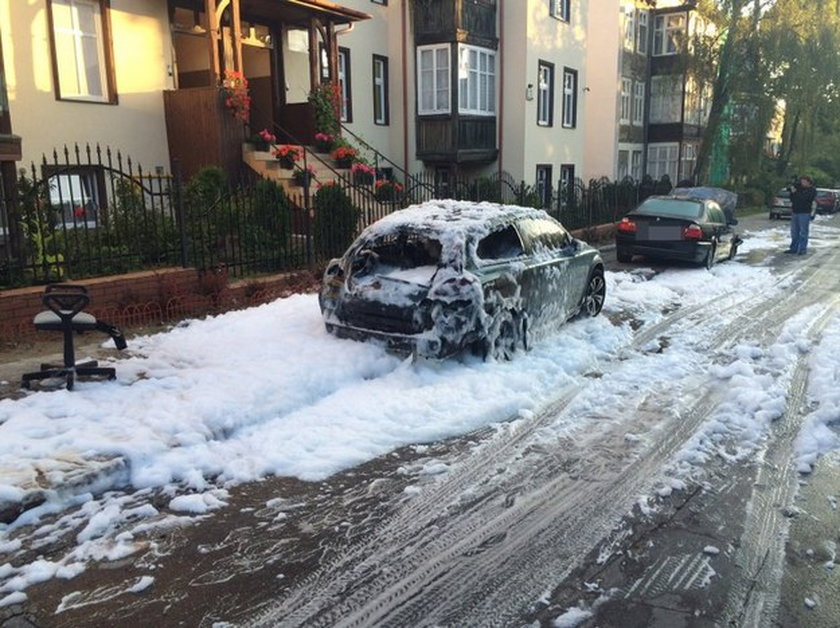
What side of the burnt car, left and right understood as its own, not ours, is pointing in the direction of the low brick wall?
left

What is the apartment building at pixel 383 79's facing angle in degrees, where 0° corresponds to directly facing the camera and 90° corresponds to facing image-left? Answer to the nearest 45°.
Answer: approximately 315°

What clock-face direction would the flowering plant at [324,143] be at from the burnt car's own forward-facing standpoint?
The flowering plant is roughly at 10 o'clock from the burnt car.

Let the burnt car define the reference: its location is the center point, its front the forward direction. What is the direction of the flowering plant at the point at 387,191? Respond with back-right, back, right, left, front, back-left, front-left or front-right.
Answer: front-left

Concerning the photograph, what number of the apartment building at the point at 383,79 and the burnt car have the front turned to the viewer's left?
0

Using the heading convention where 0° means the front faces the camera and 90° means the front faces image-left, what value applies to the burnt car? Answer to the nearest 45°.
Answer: approximately 225°

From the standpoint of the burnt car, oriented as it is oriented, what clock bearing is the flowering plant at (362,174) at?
The flowering plant is roughly at 10 o'clock from the burnt car.

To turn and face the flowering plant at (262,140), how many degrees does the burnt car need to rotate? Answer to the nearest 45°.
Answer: approximately 90° to its left

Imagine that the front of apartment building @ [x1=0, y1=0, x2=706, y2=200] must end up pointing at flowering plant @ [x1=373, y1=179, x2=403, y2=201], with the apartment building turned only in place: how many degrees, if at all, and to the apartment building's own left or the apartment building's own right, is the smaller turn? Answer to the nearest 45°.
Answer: approximately 45° to the apartment building's own right

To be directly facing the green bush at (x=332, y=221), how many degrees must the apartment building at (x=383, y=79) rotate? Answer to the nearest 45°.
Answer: approximately 45° to its right

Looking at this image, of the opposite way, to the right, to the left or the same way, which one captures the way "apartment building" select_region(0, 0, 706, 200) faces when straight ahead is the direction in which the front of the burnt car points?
to the right
